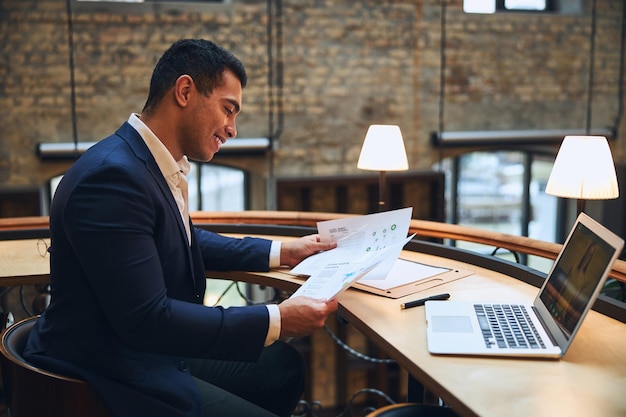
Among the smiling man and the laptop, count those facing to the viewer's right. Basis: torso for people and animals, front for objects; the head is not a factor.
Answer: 1

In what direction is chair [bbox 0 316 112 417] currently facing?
to the viewer's right

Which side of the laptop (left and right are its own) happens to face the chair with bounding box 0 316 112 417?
front

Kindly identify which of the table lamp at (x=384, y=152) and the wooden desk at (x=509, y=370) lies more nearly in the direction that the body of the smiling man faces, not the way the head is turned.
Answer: the wooden desk

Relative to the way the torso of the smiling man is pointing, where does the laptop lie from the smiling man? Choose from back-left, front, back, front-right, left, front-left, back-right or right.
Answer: front

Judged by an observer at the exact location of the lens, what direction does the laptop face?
facing to the left of the viewer

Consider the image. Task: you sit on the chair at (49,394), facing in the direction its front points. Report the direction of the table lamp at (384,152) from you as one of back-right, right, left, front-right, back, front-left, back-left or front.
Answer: front-left

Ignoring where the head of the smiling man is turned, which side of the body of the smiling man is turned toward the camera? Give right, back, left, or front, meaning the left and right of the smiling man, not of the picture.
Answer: right

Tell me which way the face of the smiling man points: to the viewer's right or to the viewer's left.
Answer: to the viewer's right

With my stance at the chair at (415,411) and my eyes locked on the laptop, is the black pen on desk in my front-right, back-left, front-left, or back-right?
front-left

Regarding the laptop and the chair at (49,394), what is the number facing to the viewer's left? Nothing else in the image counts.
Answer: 1

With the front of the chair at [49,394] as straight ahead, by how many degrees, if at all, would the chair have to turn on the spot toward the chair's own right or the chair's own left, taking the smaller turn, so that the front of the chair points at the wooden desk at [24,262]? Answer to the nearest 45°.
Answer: approximately 90° to the chair's own left

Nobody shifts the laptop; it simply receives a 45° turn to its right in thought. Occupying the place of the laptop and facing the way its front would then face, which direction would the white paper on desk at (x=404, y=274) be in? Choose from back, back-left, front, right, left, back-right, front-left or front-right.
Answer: front
